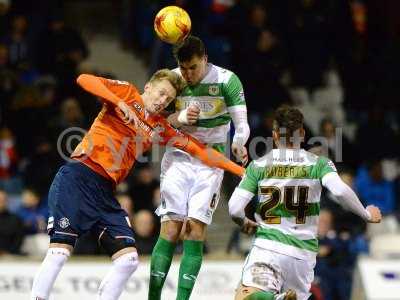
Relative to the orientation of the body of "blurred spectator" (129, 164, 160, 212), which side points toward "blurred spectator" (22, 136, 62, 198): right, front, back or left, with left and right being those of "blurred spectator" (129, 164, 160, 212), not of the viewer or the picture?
right

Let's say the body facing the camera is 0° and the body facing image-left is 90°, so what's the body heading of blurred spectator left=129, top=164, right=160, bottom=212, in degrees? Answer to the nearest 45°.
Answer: approximately 0°

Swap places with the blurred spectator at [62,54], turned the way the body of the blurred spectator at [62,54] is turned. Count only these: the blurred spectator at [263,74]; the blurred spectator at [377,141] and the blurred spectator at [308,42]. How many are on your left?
3

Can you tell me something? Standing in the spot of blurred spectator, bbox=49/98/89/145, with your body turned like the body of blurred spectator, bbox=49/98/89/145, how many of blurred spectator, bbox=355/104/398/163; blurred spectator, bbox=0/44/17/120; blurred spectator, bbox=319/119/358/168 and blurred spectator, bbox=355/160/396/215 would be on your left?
3

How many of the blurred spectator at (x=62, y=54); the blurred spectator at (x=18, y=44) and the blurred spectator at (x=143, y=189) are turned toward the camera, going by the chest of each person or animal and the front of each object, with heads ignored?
3
